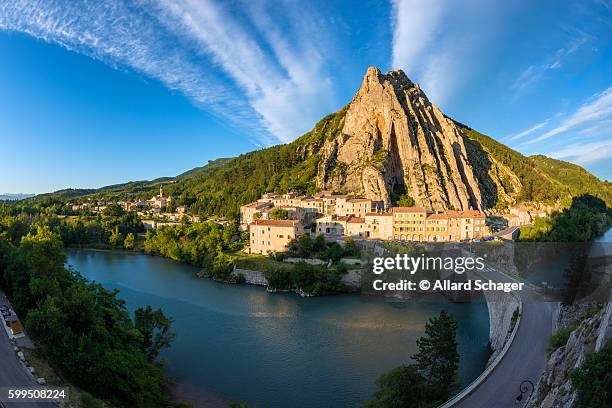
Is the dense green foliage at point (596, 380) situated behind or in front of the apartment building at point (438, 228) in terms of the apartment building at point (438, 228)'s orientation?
in front

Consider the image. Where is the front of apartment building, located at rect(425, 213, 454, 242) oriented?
toward the camera

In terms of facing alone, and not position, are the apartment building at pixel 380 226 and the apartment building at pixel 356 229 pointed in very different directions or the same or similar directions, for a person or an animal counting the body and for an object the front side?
same or similar directions

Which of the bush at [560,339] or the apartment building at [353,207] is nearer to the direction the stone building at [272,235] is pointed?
the bush

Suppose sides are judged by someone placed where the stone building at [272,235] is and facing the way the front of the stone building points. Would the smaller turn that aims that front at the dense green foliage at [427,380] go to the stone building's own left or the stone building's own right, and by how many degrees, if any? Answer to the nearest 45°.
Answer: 0° — it already faces it

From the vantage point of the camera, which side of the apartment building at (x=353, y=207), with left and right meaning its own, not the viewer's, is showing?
front

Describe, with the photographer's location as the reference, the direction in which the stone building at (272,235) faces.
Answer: facing the viewer

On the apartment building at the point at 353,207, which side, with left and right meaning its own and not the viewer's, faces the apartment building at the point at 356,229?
front

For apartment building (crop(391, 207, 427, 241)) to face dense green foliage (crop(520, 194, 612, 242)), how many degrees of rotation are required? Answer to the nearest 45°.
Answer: approximately 90° to its left

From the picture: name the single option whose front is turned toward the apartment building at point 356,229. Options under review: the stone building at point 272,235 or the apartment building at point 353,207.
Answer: the apartment building at point 353,207

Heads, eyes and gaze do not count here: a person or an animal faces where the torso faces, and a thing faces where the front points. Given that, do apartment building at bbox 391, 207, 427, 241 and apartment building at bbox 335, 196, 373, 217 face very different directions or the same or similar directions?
same or similar directions

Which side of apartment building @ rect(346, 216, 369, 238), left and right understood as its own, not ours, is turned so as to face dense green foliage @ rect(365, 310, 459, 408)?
front

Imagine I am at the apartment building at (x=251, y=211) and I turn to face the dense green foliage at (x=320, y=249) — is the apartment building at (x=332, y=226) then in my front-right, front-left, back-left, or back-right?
front-left

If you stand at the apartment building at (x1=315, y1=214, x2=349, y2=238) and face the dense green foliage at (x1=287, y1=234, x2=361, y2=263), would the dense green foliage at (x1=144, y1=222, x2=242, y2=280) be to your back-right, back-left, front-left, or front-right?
front-right

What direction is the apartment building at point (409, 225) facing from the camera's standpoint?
toward the camera

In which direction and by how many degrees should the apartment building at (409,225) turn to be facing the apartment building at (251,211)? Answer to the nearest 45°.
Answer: approximately 90° to its right

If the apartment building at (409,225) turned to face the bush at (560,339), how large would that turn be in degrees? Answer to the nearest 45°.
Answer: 0° — it already faces it

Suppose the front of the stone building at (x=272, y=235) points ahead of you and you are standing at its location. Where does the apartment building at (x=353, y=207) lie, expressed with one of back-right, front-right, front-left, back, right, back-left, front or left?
back-left
